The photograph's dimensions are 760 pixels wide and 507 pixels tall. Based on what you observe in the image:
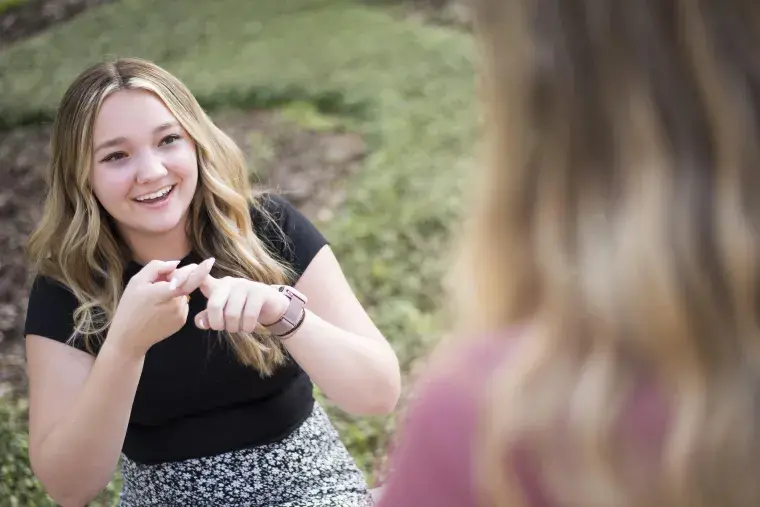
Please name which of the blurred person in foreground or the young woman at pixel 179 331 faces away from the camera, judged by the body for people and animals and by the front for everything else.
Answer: the blurred person in foreground

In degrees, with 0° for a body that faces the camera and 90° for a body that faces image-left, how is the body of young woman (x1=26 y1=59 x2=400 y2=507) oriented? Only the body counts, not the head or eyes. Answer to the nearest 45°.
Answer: approximately 0°

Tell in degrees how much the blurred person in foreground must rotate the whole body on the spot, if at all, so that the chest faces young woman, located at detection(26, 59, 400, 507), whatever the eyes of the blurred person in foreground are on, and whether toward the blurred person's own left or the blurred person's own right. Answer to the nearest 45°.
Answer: approximately 45° to the blurred person's own left

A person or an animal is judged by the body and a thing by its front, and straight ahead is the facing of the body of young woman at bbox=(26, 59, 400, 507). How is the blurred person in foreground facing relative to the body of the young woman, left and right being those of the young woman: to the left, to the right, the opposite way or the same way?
the opposite way

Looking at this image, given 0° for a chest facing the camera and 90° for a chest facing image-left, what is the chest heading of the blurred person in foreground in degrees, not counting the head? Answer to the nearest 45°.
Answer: approximately 180°

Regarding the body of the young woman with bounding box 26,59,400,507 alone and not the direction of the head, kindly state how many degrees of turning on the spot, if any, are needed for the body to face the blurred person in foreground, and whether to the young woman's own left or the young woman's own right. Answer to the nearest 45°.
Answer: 0° — they already face them

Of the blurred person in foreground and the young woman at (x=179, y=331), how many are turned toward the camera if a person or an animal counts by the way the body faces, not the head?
1

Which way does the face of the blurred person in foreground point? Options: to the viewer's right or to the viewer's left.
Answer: to the viewer's left
